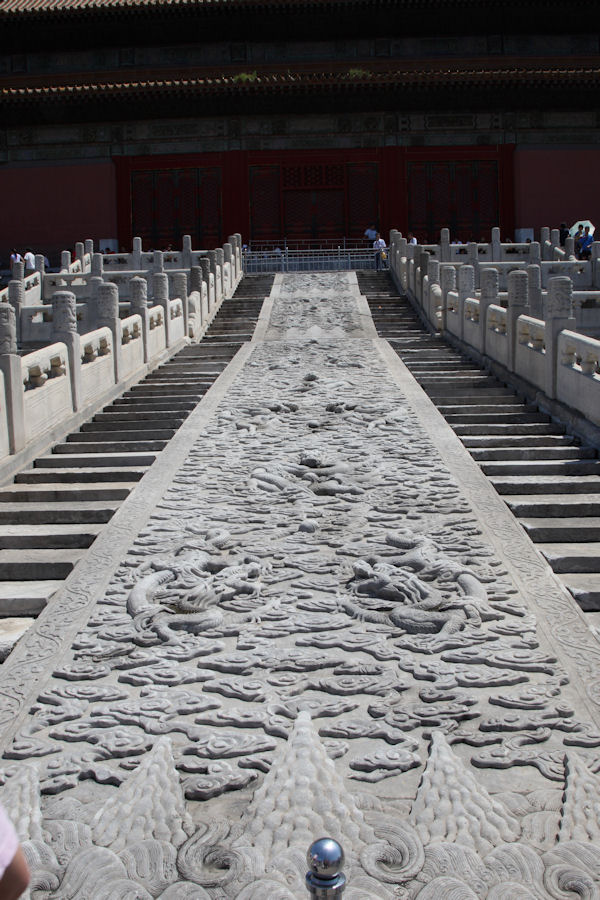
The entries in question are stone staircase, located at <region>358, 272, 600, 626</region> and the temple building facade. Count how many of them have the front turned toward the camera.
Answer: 2

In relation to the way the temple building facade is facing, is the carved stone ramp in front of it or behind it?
in front

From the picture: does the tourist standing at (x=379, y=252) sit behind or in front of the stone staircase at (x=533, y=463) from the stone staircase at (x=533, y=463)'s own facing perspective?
behind

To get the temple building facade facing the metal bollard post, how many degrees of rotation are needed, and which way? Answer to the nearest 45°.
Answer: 0° — it already faces it

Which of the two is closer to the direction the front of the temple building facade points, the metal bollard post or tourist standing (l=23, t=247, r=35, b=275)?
the metal bollard post

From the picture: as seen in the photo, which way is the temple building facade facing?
toward the camera

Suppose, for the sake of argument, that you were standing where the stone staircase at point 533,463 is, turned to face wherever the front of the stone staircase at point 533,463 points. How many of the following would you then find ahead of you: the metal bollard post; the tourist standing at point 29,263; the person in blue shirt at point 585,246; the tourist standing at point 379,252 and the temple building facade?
1

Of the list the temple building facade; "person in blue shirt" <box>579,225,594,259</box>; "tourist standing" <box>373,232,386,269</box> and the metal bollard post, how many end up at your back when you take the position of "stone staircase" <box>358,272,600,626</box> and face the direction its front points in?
3

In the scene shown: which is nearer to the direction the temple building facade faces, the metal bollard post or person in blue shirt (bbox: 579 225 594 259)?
the metal bollard post

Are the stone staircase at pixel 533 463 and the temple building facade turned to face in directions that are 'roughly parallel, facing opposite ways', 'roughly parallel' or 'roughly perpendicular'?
roughly parallel

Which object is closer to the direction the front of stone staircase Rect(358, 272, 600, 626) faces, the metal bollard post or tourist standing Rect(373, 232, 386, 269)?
the metal bollard post

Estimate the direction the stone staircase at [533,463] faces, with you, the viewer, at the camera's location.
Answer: facing the viewer

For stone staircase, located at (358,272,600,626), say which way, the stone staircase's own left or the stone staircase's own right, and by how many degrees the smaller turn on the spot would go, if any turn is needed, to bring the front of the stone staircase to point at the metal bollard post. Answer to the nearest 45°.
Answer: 0° — it already faces it

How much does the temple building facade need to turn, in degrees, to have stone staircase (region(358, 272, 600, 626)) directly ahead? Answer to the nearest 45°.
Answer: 0° — it already faces it
